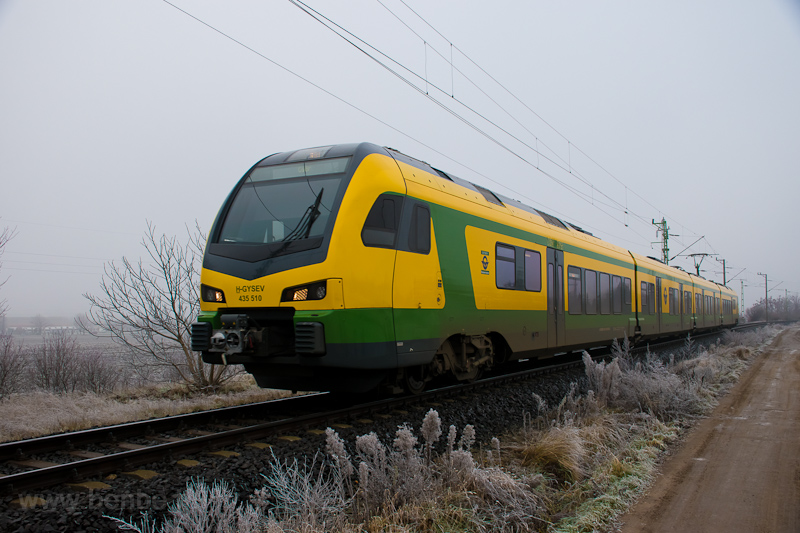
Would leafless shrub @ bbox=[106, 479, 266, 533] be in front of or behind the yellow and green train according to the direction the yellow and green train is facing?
in front

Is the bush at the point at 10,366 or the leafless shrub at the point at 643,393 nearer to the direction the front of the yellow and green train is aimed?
the bush

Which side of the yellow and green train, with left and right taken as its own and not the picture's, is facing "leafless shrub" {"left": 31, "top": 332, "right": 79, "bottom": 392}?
front

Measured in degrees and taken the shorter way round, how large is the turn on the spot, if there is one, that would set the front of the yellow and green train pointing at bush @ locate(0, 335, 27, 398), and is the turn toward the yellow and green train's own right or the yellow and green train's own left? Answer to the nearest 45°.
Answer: approximately 90° to the yellow and green train's own right

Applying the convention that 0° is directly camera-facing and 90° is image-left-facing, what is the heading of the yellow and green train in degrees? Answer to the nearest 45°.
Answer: approximately 45°
